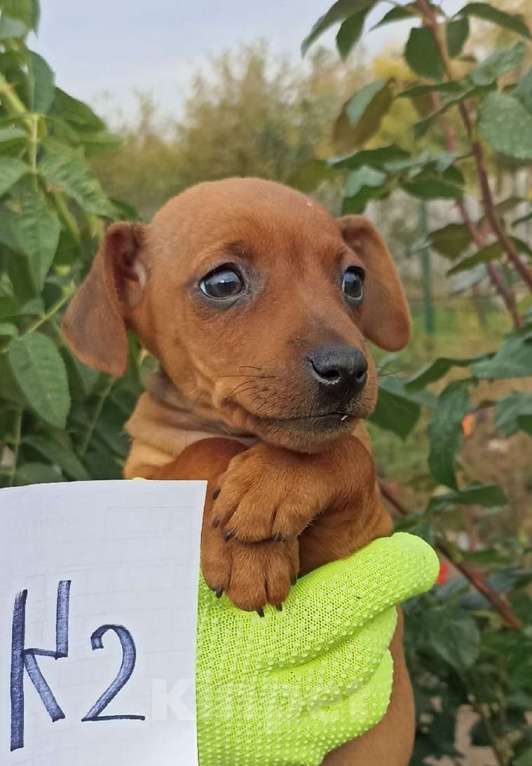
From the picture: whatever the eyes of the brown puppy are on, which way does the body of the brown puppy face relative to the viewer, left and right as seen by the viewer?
facing the viewer and to the right of the viewer
